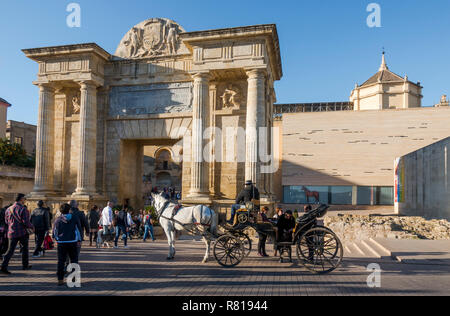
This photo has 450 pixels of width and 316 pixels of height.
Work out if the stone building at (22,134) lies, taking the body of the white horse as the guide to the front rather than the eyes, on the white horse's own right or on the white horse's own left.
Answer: on the white horse's own right

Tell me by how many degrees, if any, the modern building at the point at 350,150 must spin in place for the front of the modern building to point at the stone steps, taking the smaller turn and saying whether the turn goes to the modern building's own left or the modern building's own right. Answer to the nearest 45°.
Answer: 0° — it already faces it

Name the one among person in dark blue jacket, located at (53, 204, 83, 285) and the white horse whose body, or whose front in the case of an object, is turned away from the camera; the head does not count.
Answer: the person in dark blue jacket

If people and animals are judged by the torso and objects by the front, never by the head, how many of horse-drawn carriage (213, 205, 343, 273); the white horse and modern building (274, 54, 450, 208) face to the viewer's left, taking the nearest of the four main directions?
2

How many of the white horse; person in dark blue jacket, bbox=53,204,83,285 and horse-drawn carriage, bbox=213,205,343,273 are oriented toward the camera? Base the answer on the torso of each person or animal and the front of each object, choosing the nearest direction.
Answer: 0

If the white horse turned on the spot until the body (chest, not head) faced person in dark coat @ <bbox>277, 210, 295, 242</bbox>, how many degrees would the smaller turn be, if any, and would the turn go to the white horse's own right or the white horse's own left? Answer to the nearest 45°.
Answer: approximately 135° to the white horse's own left

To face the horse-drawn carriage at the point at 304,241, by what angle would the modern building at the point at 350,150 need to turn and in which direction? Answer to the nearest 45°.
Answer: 0° — it already faces it

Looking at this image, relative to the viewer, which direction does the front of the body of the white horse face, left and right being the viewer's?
facing to the left of the viewer

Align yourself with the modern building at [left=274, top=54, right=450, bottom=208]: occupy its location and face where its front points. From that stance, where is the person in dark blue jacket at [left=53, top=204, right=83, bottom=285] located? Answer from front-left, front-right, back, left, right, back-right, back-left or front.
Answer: front

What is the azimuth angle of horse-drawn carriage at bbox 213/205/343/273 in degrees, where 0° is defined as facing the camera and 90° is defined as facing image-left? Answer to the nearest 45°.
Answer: approximately 90°

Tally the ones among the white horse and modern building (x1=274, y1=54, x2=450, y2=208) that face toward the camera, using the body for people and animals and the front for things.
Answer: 1

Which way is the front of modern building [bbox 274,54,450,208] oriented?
toward the camera

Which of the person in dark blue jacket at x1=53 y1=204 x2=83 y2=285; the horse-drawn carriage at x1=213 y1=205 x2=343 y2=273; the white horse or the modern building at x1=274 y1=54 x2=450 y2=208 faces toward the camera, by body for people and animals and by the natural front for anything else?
the modern building

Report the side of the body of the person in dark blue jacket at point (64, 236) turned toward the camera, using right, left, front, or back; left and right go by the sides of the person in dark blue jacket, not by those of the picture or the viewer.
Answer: back
